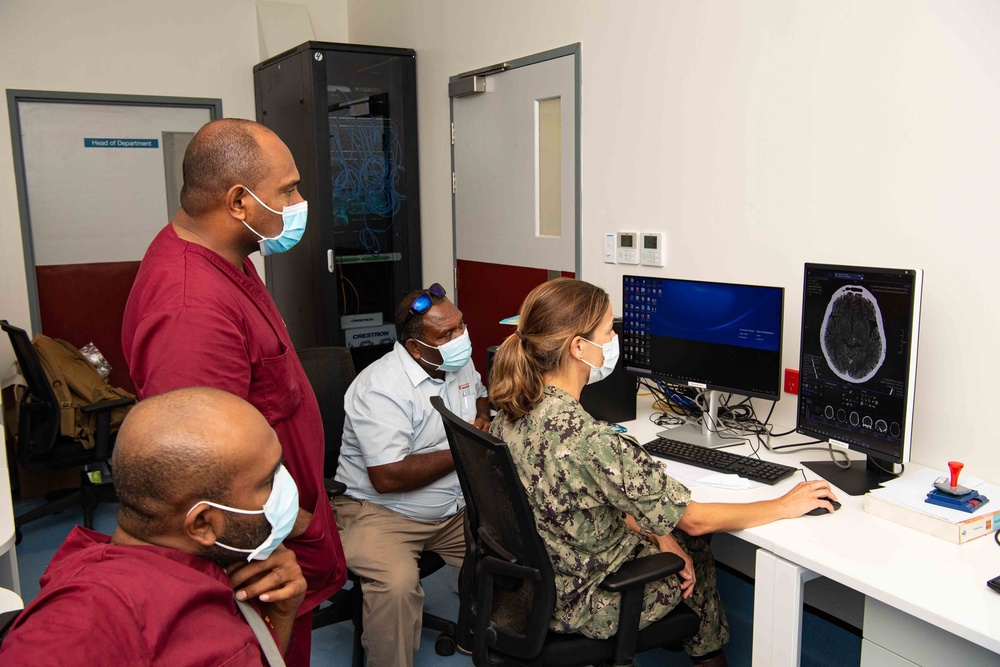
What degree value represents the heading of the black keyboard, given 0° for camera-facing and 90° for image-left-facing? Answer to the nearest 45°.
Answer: approximately 45°

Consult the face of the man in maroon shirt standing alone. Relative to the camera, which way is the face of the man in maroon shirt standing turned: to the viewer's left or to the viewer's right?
to the viewer's right

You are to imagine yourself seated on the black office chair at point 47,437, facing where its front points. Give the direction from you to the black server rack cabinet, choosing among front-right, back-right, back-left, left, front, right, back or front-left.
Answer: front

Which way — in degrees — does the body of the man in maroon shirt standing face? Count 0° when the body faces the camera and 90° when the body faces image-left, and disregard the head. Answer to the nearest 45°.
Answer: approximately 270°

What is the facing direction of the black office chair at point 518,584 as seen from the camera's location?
facing away from the viewer and to the right of the viewer

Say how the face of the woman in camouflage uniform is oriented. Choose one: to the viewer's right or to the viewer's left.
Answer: to the viewer's right

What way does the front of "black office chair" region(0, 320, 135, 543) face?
to the viewer's right

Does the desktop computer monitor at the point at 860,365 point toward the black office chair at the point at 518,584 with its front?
yes

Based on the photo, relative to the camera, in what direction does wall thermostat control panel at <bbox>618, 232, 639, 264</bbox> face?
facing the viewer and to the left of the viewer

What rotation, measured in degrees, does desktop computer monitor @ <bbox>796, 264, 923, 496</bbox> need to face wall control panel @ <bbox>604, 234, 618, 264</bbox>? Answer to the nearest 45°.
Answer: approximately 90° to its right

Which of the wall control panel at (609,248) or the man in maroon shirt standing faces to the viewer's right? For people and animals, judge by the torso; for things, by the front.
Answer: the man in maroon shirt standing
